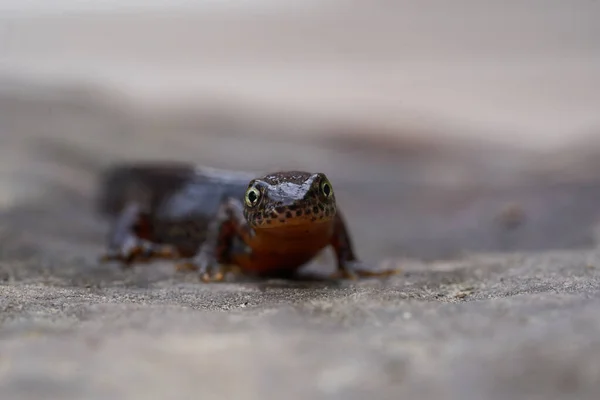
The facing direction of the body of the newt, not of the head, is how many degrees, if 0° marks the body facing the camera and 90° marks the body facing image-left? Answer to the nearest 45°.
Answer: approximately 315°
